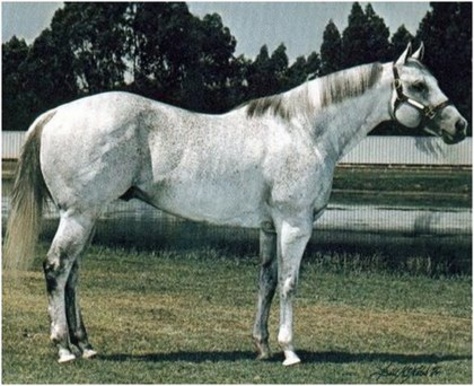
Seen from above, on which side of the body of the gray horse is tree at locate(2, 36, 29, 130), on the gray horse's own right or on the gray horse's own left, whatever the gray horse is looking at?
on the gray horse's own left

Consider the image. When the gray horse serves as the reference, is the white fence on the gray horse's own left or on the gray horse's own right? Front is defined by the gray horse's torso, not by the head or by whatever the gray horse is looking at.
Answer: on the gray horse's own left

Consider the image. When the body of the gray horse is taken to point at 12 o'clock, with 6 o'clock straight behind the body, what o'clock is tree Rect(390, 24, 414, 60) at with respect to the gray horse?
The tree is roughly at 10 o'clock from the gray horse.

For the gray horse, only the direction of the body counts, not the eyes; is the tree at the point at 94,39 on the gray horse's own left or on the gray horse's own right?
on the gray horse's own left

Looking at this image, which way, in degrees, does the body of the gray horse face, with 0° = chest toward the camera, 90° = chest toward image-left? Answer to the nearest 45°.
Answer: approximately 270°

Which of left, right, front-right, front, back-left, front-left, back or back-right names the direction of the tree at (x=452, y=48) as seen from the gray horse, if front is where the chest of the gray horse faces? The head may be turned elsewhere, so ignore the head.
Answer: front-left

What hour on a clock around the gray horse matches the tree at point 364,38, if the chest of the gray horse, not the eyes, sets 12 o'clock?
The tree is roughly at 10 o'clock from the gray horse.

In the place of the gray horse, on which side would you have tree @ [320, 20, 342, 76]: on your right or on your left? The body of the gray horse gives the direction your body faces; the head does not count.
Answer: on your left

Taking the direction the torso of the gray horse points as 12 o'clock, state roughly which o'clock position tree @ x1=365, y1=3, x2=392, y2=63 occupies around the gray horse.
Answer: The tree is roughly at 10 o'clock from the gray horse.
